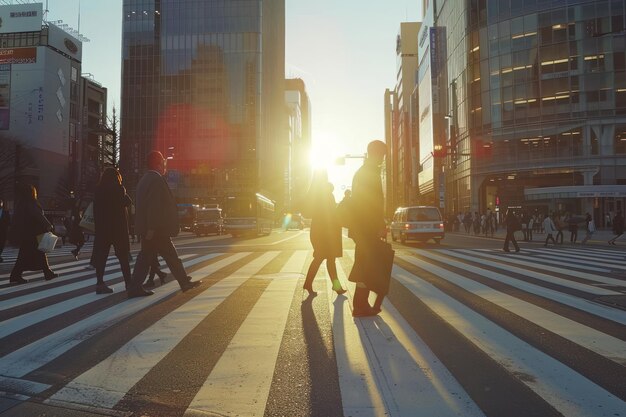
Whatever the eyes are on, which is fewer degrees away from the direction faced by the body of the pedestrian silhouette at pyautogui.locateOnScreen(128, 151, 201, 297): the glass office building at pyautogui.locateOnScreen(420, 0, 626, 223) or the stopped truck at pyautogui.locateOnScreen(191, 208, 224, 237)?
the glass office building

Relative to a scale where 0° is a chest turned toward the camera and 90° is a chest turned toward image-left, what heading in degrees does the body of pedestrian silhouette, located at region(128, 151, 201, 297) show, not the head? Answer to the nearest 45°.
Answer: approximately 270°

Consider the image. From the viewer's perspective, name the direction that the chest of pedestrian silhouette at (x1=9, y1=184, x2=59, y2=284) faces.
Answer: to the viewer's right

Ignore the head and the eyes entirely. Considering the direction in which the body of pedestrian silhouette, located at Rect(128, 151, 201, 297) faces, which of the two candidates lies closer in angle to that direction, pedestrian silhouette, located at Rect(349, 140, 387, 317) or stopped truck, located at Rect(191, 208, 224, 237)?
the pedestrian silhouette

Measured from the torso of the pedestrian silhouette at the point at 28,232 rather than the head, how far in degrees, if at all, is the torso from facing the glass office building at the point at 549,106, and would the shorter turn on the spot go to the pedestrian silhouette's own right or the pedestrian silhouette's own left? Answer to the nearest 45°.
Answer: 0° — they already face it

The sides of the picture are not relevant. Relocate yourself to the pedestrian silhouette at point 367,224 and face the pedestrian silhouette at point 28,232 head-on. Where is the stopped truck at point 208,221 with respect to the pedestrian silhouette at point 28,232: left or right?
right

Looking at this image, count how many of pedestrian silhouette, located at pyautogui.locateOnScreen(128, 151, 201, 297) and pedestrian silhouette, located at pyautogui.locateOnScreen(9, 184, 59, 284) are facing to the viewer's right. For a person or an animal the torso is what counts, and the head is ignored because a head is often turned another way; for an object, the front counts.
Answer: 2

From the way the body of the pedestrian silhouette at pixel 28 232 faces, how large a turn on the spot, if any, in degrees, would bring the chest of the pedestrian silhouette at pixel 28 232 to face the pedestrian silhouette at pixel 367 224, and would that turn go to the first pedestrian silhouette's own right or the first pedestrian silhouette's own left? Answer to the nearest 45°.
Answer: approximately 45° to the first pedestrian silhouette's own right
